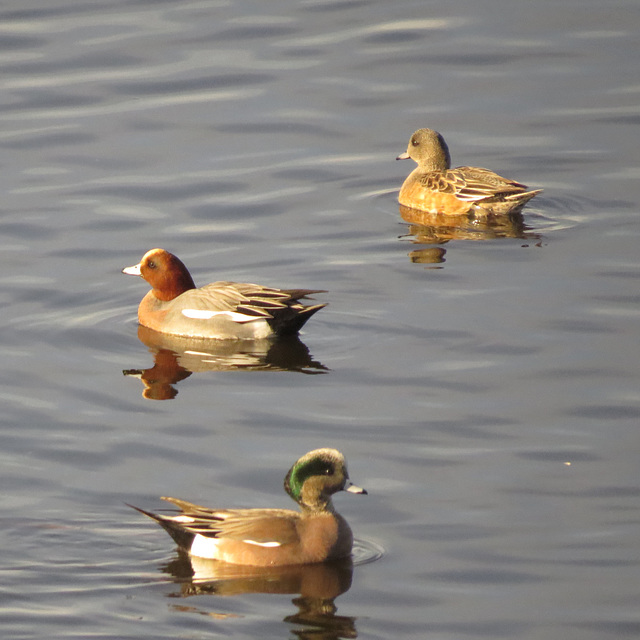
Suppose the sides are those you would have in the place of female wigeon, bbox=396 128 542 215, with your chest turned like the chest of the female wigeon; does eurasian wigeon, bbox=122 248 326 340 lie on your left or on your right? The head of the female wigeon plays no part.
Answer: on your left

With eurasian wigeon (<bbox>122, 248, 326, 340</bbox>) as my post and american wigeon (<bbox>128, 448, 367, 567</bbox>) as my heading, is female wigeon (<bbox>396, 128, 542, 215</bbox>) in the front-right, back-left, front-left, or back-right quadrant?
back-left

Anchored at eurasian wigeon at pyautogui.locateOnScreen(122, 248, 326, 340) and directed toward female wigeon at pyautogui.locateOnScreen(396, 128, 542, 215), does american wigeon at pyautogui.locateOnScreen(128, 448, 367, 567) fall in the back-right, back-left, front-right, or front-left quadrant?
back-right

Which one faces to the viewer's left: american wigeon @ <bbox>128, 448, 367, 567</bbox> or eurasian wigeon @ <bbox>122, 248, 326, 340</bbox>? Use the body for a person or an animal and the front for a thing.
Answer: the eurasian wigeon

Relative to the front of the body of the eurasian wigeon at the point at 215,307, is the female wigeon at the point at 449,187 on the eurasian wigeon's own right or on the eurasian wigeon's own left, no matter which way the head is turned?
on the eurasian wigeon's own right

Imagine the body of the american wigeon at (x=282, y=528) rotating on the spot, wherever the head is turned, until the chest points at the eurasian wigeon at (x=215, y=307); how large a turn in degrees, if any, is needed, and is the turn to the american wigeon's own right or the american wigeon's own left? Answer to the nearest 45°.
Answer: approximately 90° to the american wigeon's own left

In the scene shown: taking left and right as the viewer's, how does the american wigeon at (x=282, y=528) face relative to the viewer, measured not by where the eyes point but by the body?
facing to the right of the viewer

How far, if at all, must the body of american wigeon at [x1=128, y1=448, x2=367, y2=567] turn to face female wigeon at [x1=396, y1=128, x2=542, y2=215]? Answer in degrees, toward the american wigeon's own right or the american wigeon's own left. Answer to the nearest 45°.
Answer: approximately 90° to the american wigeon's own left

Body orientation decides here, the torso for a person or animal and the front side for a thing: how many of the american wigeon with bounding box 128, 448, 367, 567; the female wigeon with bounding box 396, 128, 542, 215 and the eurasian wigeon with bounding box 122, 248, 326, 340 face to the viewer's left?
2

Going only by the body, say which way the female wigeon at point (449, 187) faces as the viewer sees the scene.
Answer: to the viewer's left

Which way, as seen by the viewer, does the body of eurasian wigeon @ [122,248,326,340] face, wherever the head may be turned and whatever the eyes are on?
to the viewer's left

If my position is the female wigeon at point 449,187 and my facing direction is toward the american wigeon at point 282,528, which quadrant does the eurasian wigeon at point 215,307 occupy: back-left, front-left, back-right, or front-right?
front-right

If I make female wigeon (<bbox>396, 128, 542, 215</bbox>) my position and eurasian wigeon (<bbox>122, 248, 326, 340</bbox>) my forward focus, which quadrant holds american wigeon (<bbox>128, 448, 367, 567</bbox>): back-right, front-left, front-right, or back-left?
front-left

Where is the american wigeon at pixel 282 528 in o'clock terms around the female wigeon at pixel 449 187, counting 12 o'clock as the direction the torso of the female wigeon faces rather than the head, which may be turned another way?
The american wigeon is roughly at 9 o'clock from the female wigeon.

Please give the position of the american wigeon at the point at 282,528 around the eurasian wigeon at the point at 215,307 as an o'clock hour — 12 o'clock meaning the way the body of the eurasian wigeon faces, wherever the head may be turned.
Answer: The american wigeon is roughly at 9 o'clock from the eurasian wigeon.

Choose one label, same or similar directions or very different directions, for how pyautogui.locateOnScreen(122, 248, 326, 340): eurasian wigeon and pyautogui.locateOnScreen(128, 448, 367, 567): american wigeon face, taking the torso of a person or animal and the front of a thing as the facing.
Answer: very different directions
